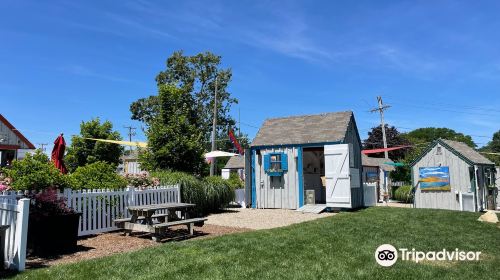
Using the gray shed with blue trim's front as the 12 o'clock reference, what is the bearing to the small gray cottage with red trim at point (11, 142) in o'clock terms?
The small gray cottage with red trim is roughly at 4 o'clock from the gray shed with blue trim.

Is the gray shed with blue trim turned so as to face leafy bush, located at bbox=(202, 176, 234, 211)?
no

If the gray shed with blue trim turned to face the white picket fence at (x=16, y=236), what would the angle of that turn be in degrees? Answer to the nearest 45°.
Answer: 0° — it already faces it

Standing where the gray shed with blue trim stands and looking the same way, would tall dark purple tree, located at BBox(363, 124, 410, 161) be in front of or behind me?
behind

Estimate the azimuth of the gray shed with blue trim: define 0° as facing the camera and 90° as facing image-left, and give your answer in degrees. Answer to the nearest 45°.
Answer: approximately 0°

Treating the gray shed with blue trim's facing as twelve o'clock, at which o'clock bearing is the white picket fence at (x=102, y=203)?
The white picket fence is roughly at 1 o'clock from the gray shed with blue trim.

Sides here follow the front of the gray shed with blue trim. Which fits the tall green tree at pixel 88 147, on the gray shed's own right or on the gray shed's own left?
on the gray shed's own right

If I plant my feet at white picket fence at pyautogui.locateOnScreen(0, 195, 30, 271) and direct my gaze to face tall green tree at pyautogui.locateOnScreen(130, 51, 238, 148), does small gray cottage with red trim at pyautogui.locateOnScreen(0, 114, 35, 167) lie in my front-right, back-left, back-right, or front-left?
front-left

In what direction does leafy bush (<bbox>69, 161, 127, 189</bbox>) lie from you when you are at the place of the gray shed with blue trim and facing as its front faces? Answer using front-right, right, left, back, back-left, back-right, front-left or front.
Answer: front-right

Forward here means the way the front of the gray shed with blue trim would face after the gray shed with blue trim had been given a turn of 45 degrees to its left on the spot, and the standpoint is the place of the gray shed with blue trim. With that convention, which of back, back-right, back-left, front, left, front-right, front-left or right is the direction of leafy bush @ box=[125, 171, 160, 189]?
right

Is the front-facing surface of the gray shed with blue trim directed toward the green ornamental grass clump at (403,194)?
no

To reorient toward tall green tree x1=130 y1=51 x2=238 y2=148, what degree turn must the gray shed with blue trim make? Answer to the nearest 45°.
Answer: approximately 135° to its right

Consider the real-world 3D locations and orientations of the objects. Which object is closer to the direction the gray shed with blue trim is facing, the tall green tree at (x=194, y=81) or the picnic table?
the picnic table

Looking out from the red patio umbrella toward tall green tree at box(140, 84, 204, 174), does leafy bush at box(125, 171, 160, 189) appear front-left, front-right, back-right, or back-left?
front-right
